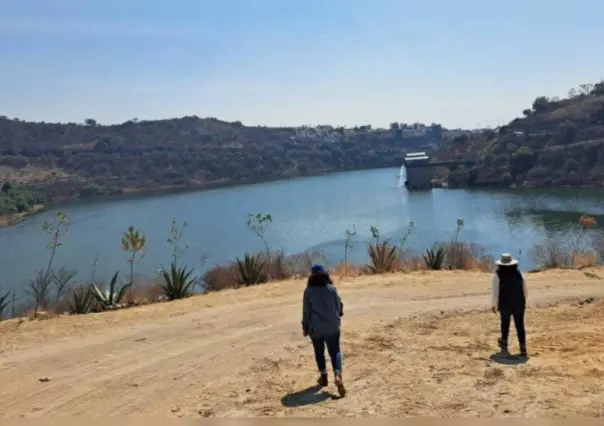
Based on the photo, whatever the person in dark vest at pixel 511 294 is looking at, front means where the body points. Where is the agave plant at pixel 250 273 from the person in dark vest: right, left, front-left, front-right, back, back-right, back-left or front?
front-left

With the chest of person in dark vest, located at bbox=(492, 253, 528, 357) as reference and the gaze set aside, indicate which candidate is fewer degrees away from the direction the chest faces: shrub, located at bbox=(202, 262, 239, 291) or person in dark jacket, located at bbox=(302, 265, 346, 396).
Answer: the shrub

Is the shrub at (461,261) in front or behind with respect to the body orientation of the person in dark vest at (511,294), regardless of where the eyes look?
in front

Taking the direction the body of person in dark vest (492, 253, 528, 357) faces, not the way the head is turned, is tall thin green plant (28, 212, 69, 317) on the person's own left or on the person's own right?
on the person's own left

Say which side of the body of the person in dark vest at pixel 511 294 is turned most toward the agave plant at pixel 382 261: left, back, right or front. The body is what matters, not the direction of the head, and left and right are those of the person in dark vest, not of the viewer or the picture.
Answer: front

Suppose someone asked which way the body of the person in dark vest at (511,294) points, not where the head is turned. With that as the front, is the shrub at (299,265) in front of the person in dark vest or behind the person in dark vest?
in front

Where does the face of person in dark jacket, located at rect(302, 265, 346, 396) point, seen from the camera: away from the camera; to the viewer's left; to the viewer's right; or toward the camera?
away from the camera

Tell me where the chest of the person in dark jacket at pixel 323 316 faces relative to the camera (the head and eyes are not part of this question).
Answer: away from the camera

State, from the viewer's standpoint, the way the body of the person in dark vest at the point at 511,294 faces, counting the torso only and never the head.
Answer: away from the camera

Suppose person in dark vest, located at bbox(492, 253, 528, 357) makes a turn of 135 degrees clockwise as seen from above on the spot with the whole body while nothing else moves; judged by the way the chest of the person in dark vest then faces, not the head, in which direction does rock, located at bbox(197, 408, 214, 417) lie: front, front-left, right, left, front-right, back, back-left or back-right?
right

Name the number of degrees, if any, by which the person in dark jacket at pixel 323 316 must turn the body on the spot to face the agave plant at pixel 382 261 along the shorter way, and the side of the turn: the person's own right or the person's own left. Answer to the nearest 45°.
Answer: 0° — they already face it

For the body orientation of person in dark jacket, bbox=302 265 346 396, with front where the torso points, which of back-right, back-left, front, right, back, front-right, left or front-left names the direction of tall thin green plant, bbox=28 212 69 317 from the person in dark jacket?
front-left

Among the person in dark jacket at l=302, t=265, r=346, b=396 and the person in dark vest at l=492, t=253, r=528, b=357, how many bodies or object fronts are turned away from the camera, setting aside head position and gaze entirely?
2

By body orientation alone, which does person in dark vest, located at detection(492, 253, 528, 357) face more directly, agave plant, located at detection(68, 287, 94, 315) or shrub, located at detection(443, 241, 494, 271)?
the shrub

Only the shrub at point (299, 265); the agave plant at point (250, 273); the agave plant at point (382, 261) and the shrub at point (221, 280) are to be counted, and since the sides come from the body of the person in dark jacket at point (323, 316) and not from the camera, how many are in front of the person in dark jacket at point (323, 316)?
4
